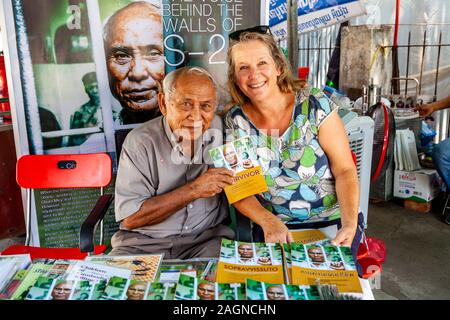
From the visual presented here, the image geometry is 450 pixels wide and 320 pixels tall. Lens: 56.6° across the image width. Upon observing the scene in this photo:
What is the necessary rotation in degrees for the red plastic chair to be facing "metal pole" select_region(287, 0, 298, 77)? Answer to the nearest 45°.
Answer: approximately 90° to its left

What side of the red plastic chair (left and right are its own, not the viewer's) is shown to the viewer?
front

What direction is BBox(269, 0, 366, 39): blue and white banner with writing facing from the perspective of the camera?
toward the camera

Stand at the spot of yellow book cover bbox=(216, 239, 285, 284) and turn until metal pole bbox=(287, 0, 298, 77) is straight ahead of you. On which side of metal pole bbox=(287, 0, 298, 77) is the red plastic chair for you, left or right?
left

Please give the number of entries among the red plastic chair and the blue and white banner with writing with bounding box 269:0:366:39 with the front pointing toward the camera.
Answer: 2

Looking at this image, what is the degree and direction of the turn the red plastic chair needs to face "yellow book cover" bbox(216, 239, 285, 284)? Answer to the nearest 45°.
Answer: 0° — it already faces it

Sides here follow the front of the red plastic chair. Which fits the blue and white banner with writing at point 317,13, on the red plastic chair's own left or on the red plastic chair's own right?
on the red plastic chair's own left
